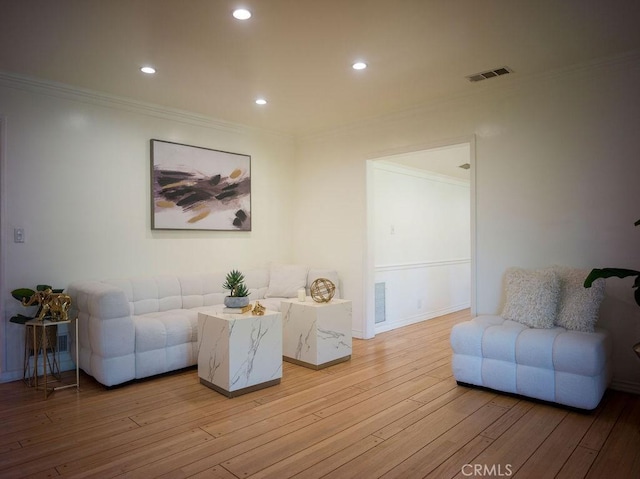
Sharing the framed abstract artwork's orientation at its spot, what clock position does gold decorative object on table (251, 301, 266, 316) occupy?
The gold decorative object on table is roughly at 1 o'clock from the framed abstract artwork.

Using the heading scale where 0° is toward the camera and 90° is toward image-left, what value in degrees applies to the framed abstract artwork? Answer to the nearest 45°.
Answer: approximately 315°

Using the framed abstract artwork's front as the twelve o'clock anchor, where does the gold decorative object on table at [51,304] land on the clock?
The gold decorative object on table is roughly at 3 o'clock from the framed abstract artwork.

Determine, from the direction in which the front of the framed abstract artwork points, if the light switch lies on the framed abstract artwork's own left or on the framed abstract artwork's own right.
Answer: on the framed abstract artwork's own right
